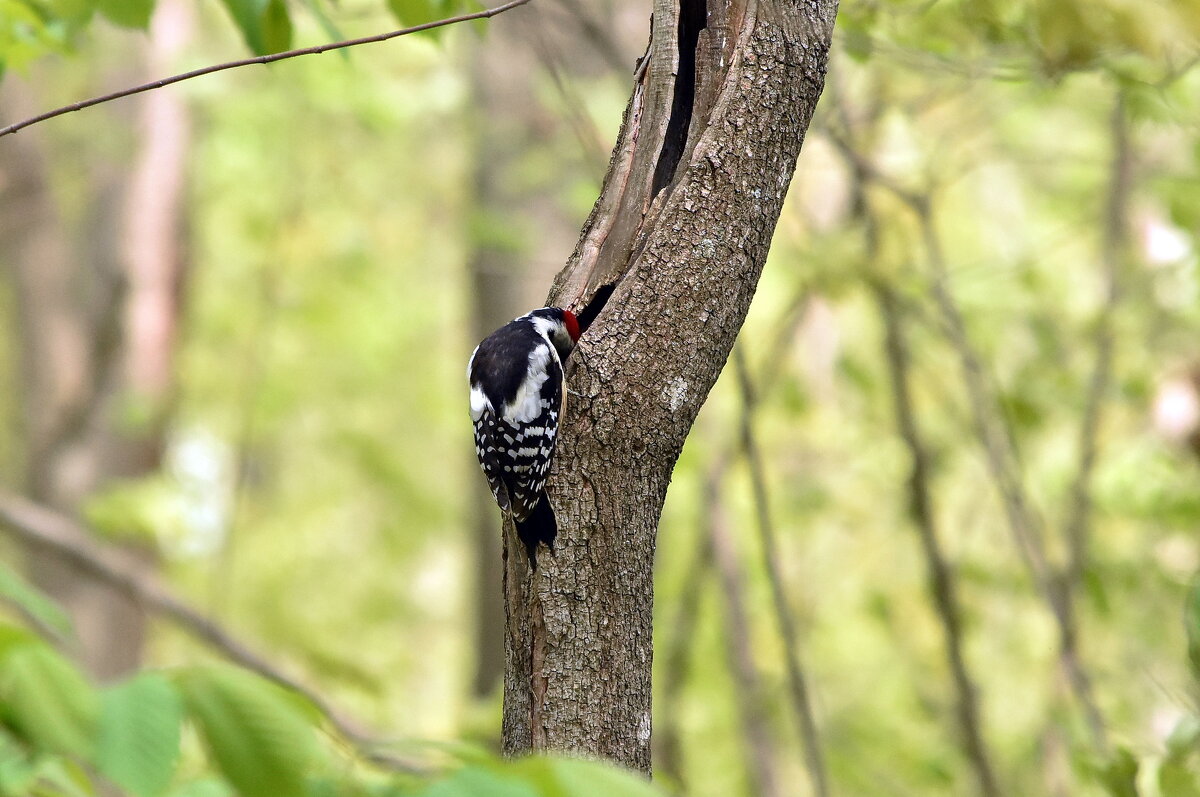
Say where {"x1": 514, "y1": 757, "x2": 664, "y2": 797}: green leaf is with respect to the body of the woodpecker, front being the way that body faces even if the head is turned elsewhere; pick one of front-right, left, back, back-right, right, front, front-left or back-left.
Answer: back-right

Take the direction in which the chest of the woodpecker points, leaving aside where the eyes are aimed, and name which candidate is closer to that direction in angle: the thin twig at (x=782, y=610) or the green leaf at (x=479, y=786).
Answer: the thin twig

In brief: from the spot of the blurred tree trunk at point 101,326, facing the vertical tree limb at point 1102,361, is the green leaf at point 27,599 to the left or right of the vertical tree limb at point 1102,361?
right

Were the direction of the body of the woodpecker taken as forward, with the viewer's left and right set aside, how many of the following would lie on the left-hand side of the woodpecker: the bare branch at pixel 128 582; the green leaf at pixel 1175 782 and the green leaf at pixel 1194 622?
1

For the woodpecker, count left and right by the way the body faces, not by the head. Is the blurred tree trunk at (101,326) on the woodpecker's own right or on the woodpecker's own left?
on the woodpecker's own left

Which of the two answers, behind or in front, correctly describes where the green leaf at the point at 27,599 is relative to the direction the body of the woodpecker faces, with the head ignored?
behind

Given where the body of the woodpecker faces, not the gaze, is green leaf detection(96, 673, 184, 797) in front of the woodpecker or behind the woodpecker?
behind

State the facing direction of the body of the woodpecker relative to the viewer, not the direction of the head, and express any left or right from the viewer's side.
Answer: facing away from the viewer and to the right of the viewer

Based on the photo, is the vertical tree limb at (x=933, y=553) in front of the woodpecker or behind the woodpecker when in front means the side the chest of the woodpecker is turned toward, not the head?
in front

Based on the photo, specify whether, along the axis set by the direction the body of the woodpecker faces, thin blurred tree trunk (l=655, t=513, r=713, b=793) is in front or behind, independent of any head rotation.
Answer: in front

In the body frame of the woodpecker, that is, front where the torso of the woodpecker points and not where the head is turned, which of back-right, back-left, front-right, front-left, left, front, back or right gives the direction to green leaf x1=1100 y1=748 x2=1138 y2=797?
front-right

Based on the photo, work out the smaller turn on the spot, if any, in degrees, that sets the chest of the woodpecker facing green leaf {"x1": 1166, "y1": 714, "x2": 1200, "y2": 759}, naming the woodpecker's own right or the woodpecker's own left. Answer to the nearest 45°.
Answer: approximately 45° to the woodpecker's own right
